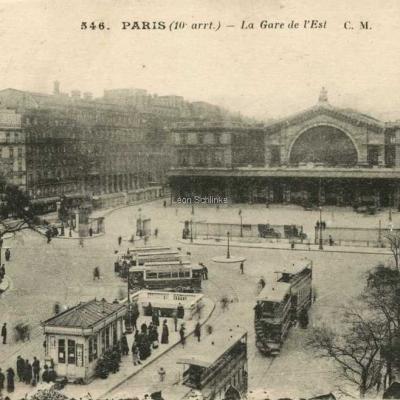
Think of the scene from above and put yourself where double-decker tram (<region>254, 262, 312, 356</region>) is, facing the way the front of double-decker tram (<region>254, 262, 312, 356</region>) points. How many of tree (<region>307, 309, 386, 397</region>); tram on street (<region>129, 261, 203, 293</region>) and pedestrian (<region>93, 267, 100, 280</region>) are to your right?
2

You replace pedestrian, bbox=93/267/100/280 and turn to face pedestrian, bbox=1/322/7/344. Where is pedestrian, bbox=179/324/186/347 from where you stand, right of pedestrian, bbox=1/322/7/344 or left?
left

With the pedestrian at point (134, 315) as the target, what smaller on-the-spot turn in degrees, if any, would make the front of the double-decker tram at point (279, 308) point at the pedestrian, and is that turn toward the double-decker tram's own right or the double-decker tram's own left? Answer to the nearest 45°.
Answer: approximately 45° to the double-decker tram's own right

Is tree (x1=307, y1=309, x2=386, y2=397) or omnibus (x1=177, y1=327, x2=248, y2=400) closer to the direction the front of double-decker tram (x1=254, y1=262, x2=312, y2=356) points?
the omnibus

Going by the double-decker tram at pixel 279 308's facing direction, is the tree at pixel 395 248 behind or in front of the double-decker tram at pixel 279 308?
behind

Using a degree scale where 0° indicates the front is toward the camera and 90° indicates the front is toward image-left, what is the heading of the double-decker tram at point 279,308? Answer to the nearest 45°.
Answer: approximately 45°
